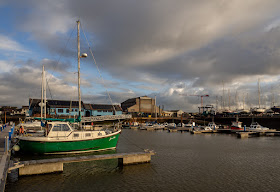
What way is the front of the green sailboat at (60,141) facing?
to the viewer's right
